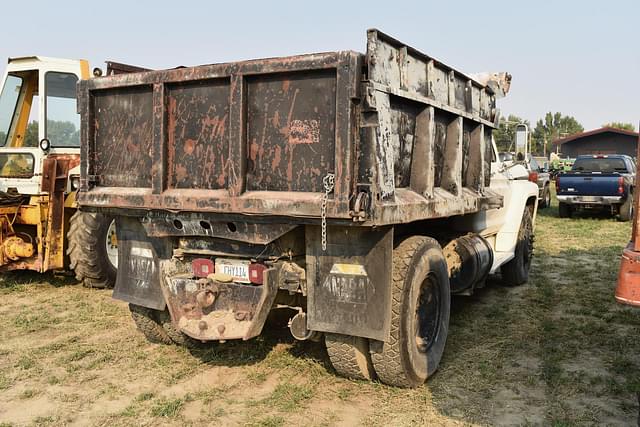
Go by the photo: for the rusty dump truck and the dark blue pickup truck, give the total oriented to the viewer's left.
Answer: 0

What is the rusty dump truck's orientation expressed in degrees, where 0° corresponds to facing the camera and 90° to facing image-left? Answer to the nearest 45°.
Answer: approximately 225°

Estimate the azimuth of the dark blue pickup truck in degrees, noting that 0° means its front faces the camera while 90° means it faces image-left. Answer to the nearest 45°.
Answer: approximately 180°

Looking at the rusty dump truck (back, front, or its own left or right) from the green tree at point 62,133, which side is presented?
left

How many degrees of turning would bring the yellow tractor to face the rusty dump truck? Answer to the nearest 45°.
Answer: approximately 135° to its right

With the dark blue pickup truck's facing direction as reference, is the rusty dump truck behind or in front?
behind

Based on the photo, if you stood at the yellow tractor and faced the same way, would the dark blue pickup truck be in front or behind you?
in front

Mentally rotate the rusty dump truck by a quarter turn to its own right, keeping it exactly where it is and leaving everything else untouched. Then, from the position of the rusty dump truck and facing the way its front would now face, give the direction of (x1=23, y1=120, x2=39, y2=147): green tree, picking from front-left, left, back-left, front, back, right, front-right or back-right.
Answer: back
